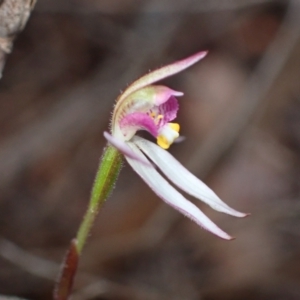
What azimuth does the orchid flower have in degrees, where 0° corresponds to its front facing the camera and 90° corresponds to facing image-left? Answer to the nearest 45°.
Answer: approximately 270°
